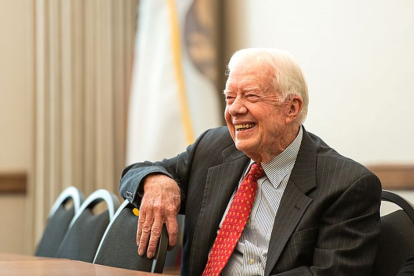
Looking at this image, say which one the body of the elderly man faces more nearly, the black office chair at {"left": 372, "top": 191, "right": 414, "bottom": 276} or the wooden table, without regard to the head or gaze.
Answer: the wooden table

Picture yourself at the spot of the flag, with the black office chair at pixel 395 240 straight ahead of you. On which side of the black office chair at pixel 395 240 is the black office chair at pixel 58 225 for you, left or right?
right

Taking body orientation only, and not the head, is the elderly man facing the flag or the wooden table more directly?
the wooden table

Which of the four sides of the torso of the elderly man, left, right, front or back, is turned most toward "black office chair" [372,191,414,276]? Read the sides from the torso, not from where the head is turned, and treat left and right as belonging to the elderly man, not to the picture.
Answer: left

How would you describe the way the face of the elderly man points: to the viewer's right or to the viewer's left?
to the viewer's left

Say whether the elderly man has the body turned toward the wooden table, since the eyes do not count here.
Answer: yes

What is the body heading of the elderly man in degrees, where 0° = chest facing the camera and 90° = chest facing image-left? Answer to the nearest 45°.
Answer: approximately 45°
